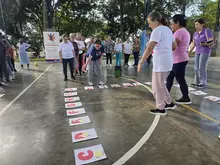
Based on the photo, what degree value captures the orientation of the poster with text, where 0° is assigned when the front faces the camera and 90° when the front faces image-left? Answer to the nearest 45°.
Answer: approximately 0°

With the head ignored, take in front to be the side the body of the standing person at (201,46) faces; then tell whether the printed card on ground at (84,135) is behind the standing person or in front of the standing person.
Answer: in front

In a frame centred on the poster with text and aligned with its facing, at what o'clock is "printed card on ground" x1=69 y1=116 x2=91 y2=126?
The printed card on ground is roughly at 12 o'clock from the poster with text.

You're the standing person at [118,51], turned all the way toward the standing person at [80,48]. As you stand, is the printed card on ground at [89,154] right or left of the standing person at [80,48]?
left

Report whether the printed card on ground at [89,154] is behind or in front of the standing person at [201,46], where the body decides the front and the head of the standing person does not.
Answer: in front

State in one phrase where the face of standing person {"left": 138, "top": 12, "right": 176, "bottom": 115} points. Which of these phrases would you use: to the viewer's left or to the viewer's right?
to the viewer's left

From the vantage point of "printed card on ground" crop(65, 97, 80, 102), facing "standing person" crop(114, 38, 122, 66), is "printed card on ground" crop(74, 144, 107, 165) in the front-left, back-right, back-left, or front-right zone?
back-right

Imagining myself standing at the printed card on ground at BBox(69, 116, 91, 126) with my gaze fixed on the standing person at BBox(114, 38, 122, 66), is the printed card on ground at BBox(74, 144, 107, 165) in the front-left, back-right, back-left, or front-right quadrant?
back-right

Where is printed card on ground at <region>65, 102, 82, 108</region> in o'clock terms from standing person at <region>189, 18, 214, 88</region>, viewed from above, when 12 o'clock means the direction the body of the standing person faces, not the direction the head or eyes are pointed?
The printed card on ground is roughly at 12 o'clock from the standing person.

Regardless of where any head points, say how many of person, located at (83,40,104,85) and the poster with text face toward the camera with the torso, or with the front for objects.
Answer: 2

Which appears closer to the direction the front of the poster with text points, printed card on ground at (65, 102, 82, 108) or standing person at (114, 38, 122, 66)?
the printed card on ground

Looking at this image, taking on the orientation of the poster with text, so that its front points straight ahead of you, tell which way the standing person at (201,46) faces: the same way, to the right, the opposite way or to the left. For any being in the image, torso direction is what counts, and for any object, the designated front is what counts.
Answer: to the right

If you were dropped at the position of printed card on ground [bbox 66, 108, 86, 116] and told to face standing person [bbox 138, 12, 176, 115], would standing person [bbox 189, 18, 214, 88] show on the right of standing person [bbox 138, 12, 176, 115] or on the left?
left

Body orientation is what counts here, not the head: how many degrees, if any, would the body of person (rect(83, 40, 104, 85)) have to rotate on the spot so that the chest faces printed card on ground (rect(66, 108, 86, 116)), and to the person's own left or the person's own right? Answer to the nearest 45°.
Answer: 0° — they already face it

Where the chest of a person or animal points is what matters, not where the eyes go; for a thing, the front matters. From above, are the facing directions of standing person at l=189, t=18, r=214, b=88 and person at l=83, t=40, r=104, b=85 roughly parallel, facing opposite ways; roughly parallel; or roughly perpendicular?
roughly perpendicular
